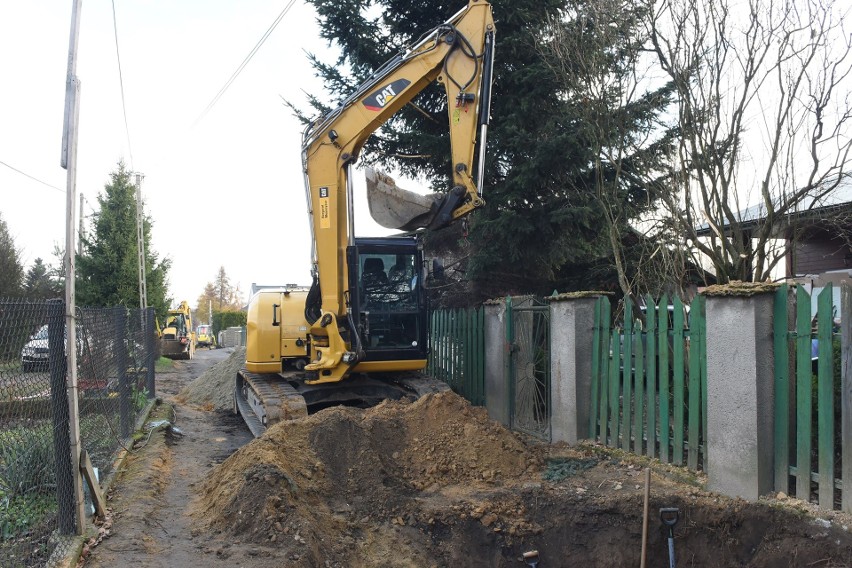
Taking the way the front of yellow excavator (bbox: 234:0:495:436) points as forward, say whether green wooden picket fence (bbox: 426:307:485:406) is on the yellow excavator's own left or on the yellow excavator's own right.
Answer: on the yellow excavator's own left

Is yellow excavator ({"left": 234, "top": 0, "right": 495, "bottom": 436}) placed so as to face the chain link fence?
no

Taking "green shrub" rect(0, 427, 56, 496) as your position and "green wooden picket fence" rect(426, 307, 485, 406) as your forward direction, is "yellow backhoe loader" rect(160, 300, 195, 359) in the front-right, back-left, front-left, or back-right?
front-left

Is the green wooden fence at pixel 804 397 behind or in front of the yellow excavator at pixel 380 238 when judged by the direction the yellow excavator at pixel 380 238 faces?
in front

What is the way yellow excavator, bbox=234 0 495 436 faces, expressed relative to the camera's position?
facing the viewer and to the right of the viewer

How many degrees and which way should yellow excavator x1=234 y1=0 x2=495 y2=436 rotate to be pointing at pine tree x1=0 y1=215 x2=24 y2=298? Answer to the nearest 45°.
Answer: approximately 180°
